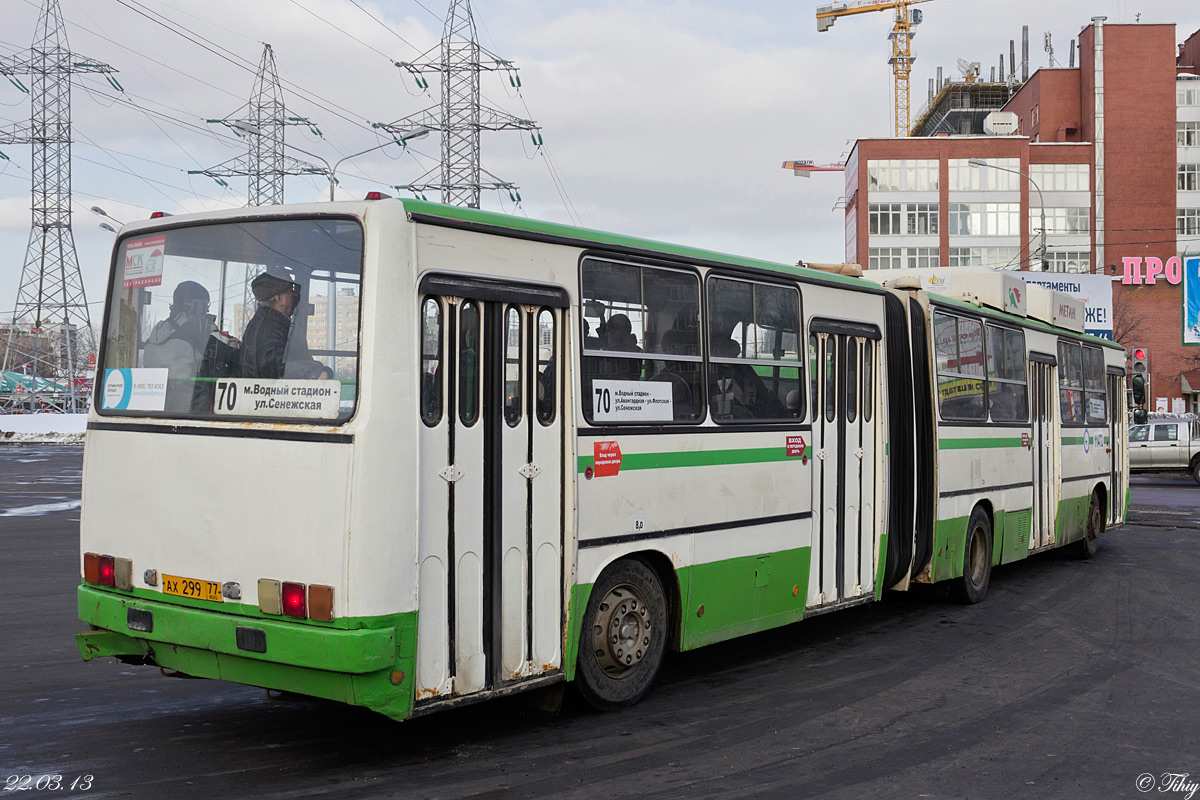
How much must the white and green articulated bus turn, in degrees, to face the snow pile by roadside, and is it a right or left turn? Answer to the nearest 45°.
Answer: approximately 90° to its left

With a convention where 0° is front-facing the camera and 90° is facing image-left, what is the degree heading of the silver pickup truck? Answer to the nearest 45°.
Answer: approximately 90°

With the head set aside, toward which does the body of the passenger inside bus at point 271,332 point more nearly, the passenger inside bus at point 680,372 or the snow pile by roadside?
the passenger inside bus

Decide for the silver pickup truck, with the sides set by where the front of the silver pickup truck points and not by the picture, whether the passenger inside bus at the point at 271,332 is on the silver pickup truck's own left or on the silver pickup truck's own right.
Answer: on the silver pickup truck's own left

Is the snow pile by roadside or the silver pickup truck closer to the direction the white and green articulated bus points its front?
the silver pickup truck

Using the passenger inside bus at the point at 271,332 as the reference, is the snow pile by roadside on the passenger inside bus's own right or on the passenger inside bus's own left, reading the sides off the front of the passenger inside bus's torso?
on the passenger inside bus's own left

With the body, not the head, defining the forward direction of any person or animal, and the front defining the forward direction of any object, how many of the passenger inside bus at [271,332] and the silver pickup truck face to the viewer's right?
1

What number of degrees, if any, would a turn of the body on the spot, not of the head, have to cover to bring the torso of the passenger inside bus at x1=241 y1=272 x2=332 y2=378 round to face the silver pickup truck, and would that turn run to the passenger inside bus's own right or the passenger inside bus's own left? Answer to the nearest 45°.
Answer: approximately 45° to the passenger inside bus's own left

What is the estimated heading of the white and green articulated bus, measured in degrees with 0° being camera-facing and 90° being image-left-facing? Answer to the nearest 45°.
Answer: approximately 225°

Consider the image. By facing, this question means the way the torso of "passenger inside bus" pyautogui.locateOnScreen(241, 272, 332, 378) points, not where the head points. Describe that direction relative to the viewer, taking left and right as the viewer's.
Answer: facing to the right of the viewer

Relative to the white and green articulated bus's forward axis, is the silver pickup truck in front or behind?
in front
